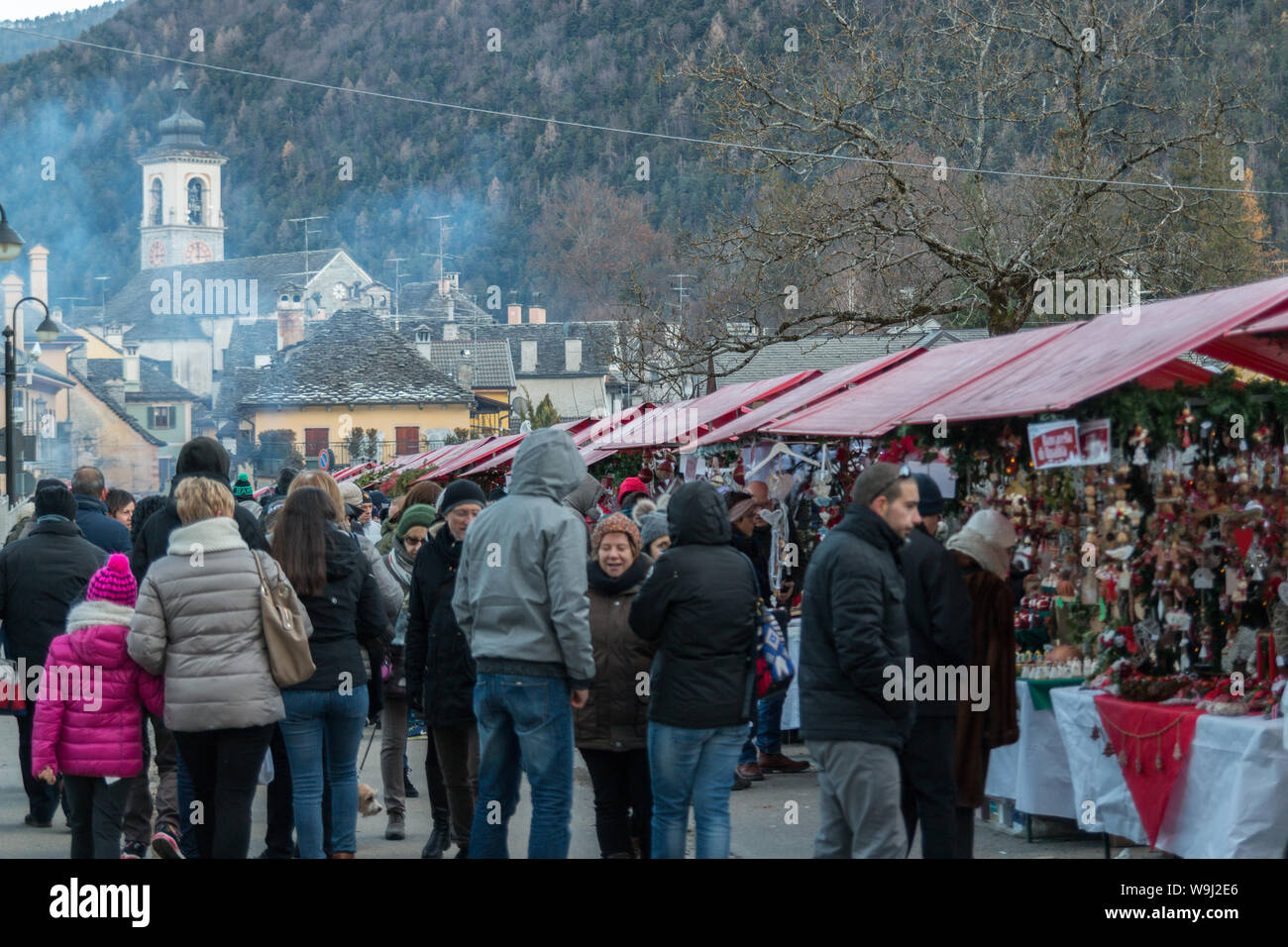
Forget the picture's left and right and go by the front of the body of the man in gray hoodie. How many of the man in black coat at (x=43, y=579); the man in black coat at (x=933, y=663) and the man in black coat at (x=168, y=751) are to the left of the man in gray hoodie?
2

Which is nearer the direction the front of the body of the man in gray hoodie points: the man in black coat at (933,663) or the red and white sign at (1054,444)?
the red and white sign

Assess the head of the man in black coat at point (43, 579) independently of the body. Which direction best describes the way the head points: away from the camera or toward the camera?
away from the camera

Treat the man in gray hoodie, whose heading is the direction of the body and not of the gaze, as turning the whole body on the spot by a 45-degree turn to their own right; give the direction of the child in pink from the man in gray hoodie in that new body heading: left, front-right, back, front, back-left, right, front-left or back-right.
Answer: back

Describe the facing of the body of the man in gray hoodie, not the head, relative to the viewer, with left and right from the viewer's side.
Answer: facing away from the viewer and to the right of the viewer

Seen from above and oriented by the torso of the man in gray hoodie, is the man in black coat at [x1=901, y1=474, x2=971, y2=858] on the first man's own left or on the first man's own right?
on the first man's own right

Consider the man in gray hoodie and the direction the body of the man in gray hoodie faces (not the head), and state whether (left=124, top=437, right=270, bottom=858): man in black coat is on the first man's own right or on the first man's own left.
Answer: on the first man's own left

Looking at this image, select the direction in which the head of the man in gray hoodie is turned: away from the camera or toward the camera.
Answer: away from the camera

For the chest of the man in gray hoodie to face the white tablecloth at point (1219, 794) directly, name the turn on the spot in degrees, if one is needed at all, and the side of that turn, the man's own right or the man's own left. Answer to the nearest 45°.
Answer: approximately 45° to the man's own right
